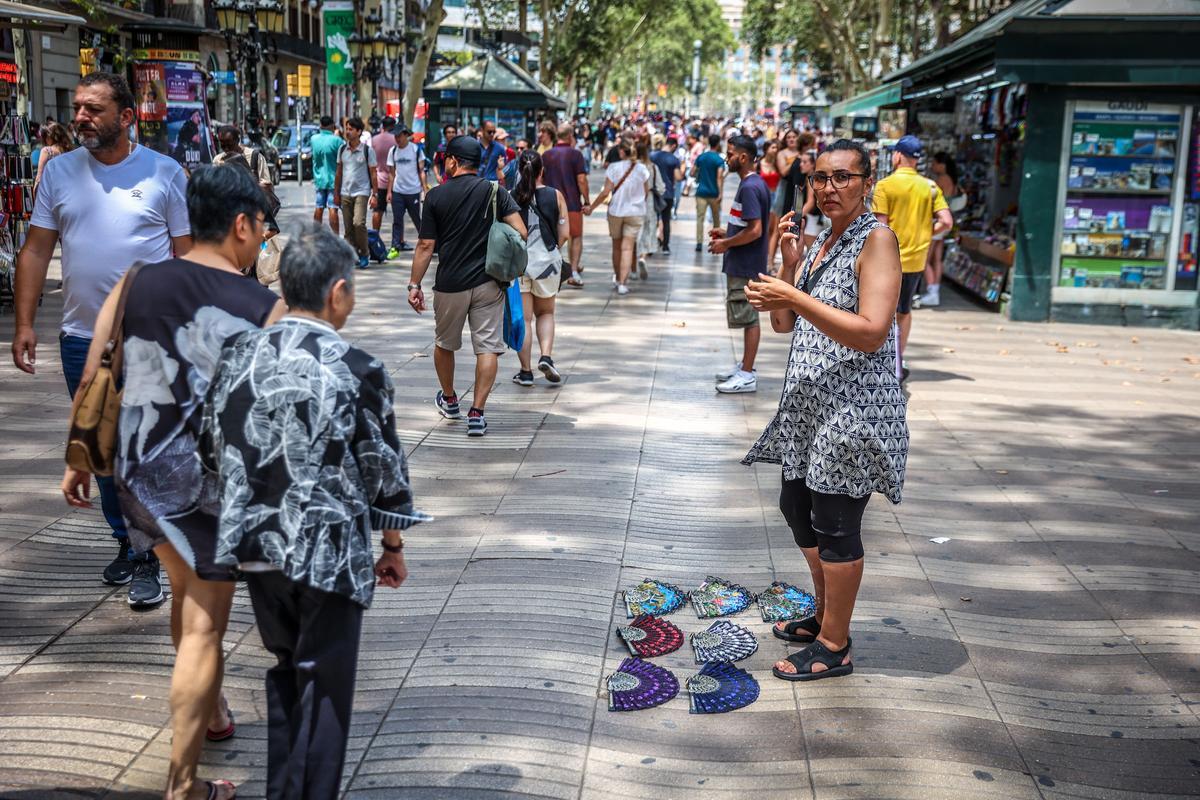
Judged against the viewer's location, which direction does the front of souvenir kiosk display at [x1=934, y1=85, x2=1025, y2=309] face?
facing the viewer and to the left of the viewer

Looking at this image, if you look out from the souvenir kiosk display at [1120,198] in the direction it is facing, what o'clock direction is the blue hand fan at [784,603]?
The blue hand fan is roughly at 12 o'clock from the souvenir kiosk display.

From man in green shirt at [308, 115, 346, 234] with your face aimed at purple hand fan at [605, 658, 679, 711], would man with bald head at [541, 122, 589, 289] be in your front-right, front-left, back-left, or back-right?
front-left

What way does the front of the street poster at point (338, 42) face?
toward the camera

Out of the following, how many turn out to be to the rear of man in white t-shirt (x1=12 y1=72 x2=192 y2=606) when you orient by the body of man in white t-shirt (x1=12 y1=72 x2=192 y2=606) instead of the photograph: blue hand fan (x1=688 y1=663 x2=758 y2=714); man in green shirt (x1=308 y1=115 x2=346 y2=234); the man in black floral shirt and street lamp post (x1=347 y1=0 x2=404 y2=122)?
2

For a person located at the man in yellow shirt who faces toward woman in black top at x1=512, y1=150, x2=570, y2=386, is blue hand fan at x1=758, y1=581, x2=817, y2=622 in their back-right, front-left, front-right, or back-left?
front-left

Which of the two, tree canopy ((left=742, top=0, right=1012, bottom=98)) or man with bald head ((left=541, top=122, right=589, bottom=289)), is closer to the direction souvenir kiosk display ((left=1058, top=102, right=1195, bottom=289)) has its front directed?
the man with bald head

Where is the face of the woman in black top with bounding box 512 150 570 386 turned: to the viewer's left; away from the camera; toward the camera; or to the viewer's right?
away from the camera

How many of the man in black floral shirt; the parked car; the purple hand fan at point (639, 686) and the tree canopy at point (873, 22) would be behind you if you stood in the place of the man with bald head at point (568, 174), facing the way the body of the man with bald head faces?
2

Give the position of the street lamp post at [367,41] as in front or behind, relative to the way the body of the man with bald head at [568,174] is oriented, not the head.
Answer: in front

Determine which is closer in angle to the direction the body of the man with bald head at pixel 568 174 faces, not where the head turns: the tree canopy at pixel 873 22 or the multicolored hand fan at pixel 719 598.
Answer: the tree canopy

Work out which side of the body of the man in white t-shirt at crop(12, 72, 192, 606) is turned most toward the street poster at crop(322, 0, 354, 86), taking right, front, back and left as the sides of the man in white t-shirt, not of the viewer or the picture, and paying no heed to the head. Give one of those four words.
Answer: back

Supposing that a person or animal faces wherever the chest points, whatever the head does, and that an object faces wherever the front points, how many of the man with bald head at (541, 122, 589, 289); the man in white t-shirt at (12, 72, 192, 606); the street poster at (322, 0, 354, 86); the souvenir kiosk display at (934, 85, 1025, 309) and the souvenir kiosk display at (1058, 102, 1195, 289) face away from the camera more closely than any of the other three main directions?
1

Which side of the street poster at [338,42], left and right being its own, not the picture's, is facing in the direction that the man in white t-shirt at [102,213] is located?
front
